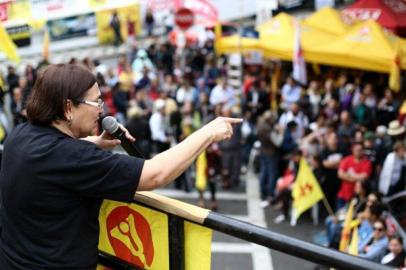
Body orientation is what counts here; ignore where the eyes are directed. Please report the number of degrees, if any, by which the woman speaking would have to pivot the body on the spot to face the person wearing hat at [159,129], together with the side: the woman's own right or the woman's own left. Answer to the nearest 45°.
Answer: approximately 45° to the woman's own left

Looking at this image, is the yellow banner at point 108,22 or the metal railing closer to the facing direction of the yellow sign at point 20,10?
the metal railing

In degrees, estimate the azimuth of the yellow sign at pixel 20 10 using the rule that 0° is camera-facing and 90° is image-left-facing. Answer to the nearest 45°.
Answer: approximately 0°

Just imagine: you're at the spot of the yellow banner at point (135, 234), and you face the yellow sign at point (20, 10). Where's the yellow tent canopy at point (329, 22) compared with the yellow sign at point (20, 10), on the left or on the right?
right

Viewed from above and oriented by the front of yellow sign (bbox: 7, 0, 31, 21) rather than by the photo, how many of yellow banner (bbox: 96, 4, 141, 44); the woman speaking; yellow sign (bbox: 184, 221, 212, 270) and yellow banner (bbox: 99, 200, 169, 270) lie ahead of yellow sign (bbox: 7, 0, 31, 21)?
3

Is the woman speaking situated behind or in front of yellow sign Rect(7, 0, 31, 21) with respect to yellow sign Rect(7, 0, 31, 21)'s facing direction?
in front

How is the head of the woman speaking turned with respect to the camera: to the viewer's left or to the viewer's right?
to the viewer's right

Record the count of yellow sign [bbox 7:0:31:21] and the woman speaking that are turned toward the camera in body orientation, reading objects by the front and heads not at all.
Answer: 1

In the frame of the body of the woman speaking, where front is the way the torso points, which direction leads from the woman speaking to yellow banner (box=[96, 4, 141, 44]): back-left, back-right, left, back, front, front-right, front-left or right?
front-left

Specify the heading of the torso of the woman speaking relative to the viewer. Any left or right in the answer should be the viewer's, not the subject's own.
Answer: facing away from the viewer and to the right of the viewer
